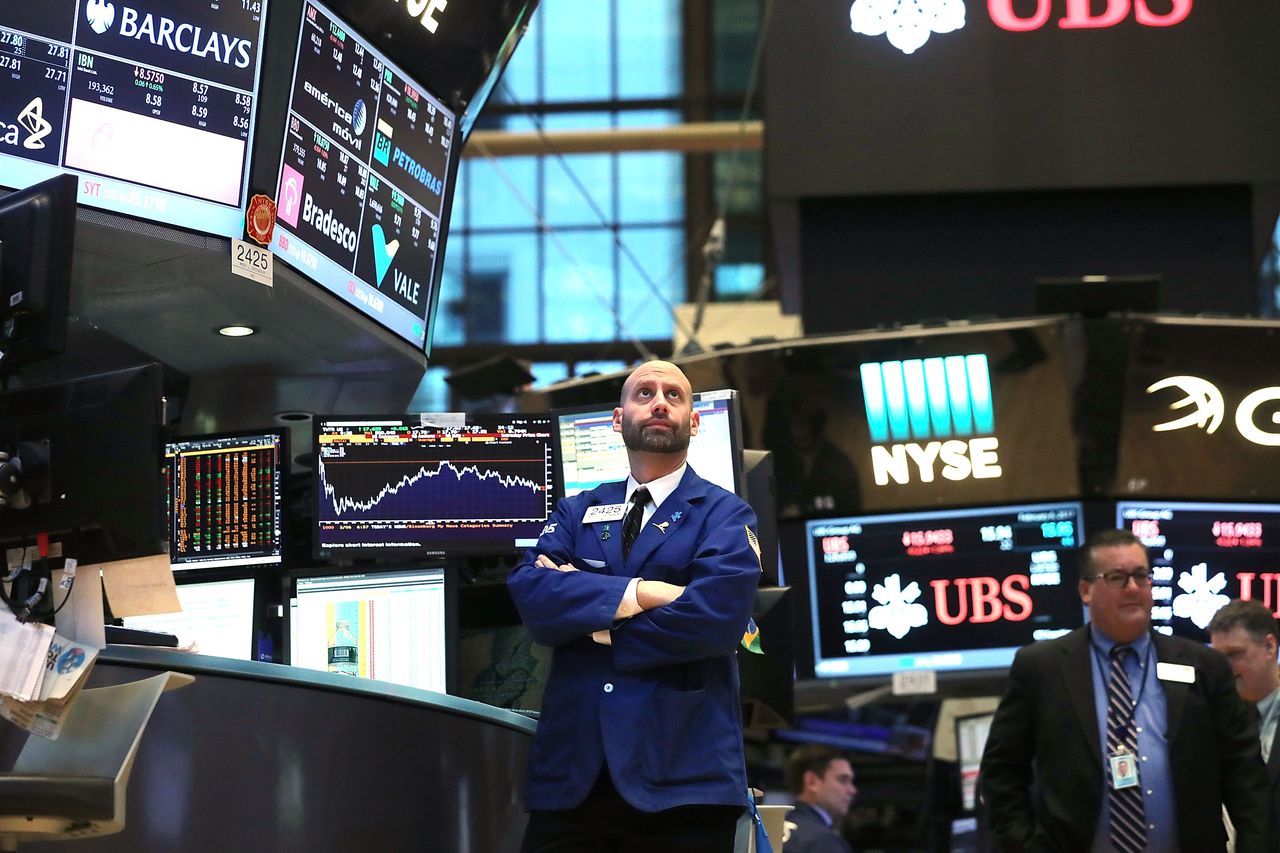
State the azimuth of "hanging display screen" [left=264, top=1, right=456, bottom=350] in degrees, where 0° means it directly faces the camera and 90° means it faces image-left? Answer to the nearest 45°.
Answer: approximately 315°

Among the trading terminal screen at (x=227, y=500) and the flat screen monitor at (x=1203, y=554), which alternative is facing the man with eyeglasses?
the flat screen monitor

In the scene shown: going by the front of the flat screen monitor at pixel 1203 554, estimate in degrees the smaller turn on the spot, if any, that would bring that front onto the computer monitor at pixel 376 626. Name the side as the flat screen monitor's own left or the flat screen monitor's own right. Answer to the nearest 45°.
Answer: approximately 45° to the flat screen monitor's own right

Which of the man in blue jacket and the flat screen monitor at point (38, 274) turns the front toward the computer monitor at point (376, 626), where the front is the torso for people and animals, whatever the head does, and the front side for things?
the flat screen monitor

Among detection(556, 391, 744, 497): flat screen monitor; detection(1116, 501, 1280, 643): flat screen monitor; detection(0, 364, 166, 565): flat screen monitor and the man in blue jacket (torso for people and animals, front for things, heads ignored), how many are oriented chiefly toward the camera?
3

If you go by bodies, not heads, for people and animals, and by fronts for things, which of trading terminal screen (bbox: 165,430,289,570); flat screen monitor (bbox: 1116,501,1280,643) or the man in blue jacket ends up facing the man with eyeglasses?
the flat screen monitor
